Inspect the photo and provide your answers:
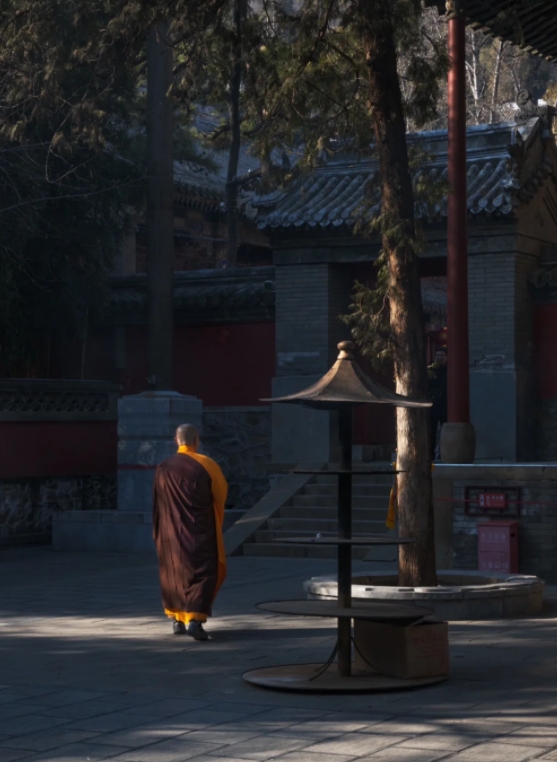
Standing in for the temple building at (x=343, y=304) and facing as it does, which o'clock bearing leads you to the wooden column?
The wooden column is roughly at 10 o'clock from the temple building.

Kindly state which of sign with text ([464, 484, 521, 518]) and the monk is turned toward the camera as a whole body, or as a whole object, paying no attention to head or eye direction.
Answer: the sign with text

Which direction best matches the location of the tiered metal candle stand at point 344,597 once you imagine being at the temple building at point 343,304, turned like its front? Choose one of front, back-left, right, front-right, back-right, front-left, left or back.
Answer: front-left

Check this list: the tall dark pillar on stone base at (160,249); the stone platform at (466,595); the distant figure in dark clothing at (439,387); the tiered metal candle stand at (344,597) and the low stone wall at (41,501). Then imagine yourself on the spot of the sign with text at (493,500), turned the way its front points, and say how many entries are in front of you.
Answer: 2

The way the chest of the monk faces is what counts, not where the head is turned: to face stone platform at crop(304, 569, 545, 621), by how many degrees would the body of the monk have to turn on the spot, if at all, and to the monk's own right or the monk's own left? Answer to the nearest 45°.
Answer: approximately 90° to the monk's own right

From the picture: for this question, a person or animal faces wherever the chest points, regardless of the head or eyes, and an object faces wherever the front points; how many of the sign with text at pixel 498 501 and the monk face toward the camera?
1

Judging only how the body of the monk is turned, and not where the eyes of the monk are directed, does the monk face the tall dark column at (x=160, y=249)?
yes

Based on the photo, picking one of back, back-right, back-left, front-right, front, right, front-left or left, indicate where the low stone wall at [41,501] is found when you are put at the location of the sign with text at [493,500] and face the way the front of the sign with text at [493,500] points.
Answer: back-right

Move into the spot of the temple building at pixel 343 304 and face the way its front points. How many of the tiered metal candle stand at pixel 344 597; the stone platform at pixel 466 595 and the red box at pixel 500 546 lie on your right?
0

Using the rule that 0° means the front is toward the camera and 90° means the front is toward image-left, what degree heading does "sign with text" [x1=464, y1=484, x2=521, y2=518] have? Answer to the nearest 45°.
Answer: approximately 0°

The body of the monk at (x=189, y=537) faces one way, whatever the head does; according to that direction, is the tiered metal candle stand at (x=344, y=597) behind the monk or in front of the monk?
behind

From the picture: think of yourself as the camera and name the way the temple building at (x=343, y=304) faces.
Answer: facing the viewer and to the left of the viewer

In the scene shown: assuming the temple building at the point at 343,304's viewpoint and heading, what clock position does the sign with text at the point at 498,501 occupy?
The sign with text is roughly at 10 o'clock from the temple building.

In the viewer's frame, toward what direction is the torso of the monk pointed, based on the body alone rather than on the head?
away from the camera

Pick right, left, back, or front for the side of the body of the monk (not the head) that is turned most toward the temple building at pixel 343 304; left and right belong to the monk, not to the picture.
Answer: front

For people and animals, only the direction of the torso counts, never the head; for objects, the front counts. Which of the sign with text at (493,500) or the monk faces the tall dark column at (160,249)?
the monk
